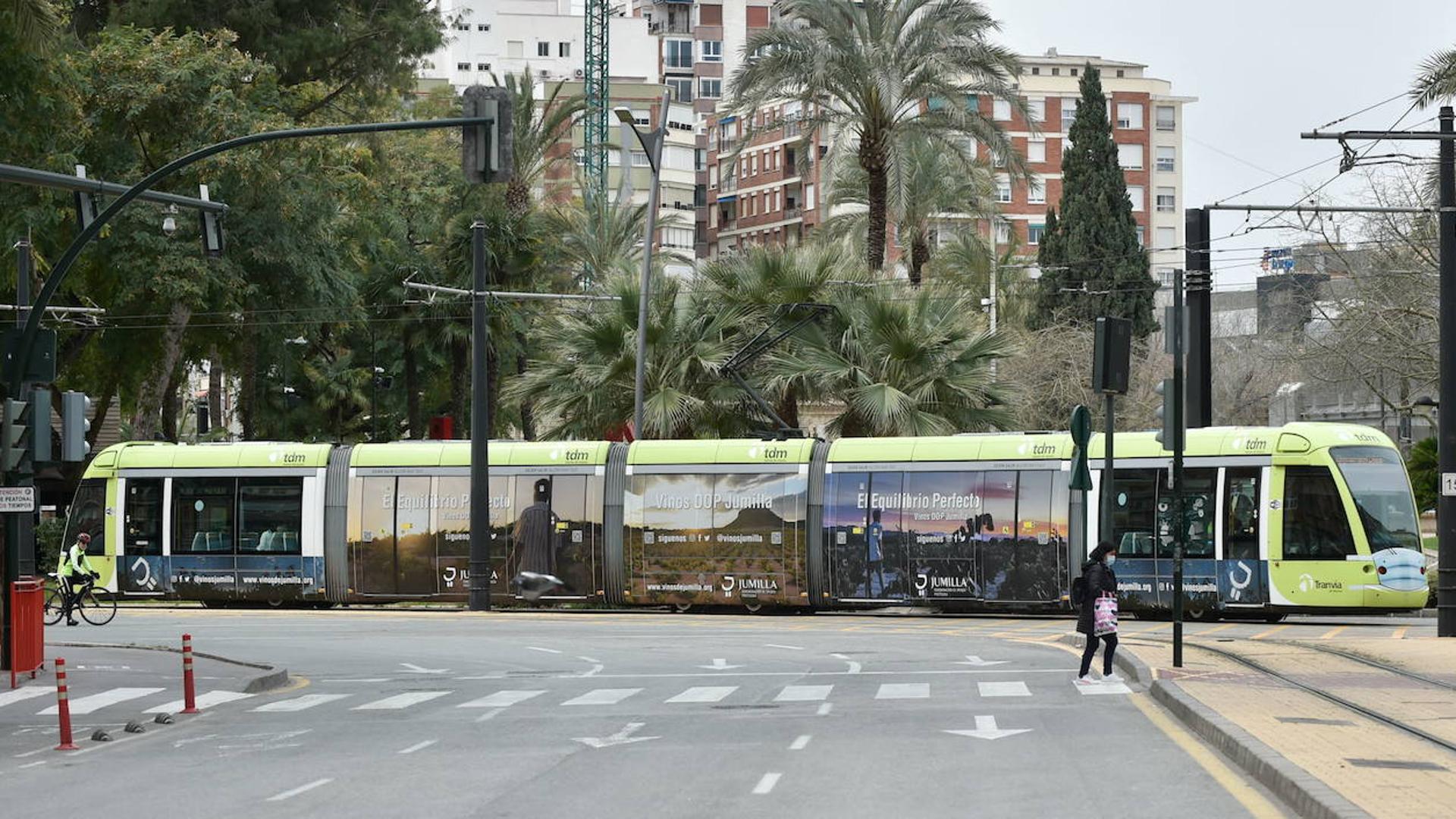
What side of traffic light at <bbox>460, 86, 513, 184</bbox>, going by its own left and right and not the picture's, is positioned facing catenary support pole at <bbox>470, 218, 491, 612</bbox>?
front

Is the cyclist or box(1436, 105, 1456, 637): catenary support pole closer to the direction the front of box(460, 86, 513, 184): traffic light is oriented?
the cyclist

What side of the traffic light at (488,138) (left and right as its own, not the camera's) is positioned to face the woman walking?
right

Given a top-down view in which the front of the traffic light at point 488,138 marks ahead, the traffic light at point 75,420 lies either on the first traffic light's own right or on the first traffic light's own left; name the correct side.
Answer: on the first traffic light's own left

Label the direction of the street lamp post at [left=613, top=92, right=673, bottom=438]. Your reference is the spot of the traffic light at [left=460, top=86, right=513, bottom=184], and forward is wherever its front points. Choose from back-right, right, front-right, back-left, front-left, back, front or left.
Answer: front

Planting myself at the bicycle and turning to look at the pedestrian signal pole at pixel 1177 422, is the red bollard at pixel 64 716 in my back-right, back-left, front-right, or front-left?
front-right

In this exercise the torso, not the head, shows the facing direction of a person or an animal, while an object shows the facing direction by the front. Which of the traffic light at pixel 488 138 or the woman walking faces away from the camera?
the traffic light

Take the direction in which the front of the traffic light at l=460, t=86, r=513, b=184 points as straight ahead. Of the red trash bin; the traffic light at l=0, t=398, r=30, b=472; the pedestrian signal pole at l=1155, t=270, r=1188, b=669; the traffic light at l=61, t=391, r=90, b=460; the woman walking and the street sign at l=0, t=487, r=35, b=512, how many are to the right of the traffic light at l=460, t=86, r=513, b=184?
2

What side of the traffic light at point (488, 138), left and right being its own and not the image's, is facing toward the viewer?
back

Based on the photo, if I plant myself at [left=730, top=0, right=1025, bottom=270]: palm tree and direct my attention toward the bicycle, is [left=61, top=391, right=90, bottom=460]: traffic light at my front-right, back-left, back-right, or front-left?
front-left
